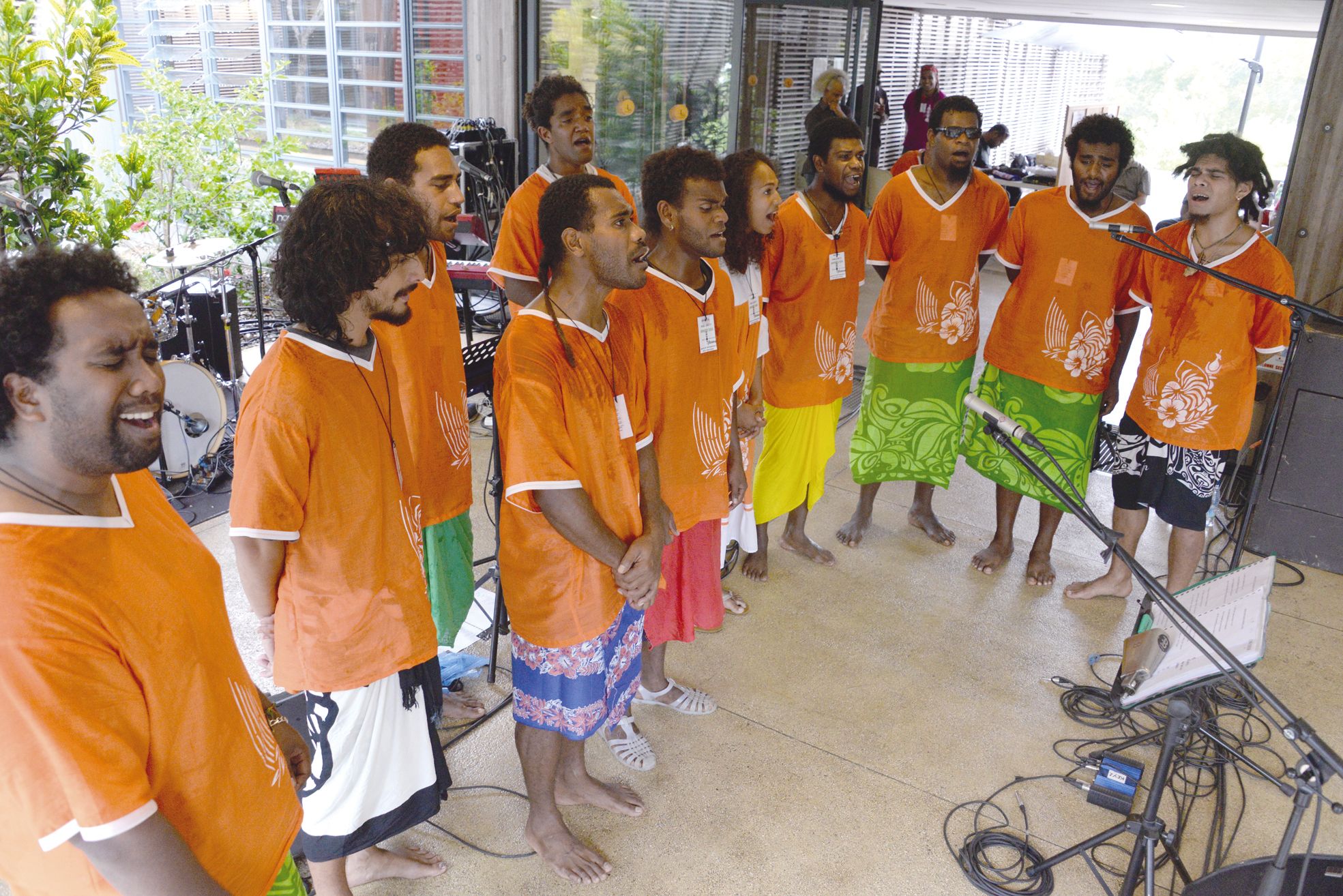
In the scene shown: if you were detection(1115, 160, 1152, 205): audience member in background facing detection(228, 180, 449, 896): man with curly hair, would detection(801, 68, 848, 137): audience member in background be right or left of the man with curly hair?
right

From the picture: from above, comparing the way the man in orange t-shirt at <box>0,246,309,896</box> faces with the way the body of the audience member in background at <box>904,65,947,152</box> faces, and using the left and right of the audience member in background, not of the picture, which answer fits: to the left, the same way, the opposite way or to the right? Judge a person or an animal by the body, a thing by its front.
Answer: to the left

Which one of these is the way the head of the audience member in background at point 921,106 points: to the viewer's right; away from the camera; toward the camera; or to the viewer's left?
toward the camera

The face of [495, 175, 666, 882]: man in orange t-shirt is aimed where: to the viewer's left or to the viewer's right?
to the viewer's right

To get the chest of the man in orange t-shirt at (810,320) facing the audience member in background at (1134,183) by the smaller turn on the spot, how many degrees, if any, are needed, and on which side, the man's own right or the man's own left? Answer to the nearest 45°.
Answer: approximately 90° to the man's own left

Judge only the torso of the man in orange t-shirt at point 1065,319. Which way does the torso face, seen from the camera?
toward the camera

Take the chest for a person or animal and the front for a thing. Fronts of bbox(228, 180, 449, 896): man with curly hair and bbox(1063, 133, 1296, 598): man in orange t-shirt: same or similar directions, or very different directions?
very different directions

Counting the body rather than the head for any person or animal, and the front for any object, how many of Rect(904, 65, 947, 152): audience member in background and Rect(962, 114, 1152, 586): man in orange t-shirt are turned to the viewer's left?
0

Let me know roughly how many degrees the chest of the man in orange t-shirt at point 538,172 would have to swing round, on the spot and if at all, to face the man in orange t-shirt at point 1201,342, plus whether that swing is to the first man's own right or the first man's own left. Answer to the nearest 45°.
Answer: approximately 45° to the first man's own left

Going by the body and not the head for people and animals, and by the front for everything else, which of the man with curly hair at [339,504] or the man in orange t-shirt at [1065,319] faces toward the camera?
the man in orange t-shirt

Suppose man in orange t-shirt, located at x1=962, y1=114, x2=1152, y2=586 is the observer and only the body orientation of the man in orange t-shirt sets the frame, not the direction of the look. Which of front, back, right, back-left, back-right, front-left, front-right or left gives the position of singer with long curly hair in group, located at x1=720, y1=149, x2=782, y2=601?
front-right

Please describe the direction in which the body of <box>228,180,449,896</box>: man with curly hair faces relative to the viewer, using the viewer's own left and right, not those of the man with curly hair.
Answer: facing to the right of the viewer
